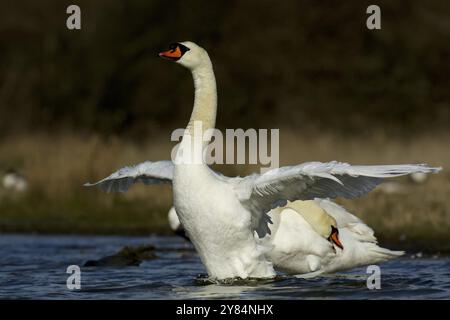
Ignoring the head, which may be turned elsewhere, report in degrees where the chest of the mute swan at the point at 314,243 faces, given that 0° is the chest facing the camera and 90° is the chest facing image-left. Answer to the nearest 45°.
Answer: approximately 45°
